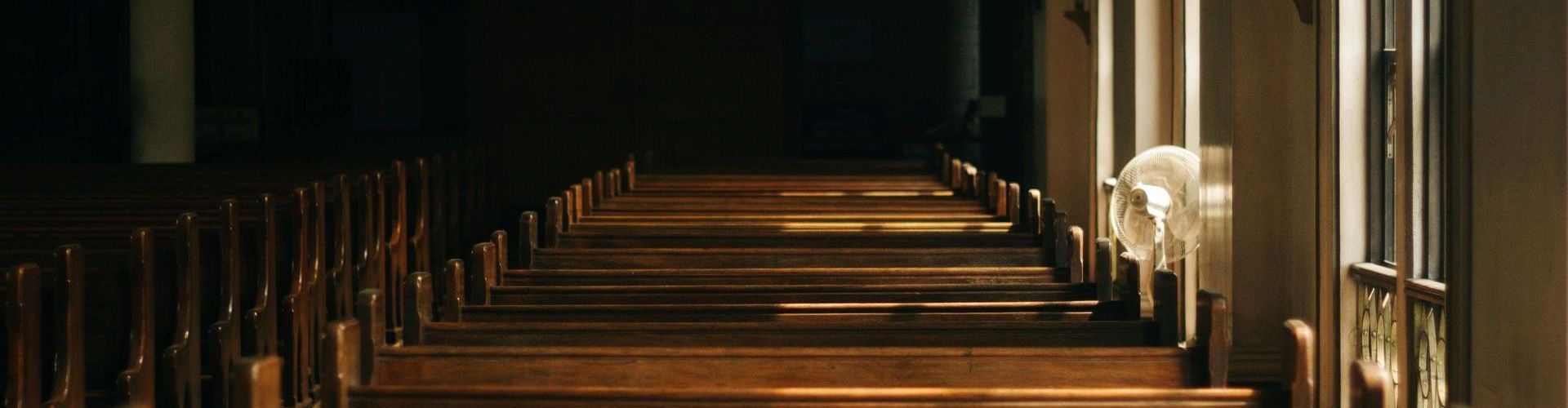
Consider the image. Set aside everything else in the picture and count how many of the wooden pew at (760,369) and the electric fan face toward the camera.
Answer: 1

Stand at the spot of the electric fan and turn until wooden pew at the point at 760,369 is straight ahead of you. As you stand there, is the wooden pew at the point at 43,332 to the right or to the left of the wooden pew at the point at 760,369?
right

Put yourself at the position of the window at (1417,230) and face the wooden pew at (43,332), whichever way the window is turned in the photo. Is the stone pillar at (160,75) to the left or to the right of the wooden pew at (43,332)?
right
